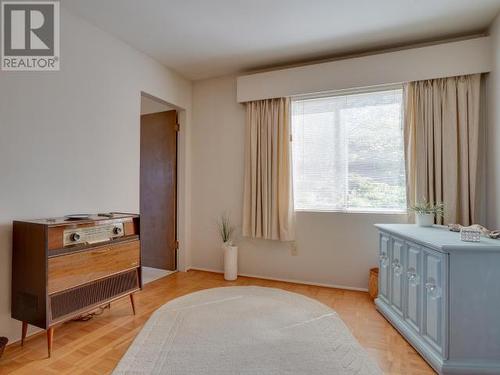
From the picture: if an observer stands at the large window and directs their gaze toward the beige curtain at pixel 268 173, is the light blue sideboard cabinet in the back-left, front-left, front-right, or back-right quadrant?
back-left

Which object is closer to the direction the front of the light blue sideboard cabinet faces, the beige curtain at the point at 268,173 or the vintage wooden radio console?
the vintage wooden radio console

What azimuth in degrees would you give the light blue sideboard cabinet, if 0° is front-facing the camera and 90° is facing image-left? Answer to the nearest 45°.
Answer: approximately 45°

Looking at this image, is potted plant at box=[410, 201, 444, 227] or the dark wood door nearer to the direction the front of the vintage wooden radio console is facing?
the potted plant

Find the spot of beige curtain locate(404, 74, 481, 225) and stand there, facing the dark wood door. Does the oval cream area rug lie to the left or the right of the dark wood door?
left

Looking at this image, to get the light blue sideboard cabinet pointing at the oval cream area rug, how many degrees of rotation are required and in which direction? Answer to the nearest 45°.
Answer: approximately 45° to its right

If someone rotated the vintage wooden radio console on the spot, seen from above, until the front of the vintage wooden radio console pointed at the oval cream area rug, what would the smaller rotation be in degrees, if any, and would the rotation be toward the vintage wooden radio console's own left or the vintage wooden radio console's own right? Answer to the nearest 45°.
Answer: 0° — it already faces it

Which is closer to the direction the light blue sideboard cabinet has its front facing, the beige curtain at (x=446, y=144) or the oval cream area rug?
the oval cream area rug

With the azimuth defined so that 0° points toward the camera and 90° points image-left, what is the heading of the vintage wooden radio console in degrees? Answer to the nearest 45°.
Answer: approximately 315°

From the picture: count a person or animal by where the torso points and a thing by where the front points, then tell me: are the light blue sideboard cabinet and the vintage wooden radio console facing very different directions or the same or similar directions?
very different directions

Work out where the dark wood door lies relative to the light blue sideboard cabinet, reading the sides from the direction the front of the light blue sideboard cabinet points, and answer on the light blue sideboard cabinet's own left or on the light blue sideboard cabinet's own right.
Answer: on the light blue sideboard cabinet's own right

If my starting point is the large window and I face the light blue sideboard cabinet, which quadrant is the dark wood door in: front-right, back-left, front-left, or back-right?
back-right

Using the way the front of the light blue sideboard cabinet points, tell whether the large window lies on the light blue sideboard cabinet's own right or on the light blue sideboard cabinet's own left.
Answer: on the light blue sideboard cabinet's own right
